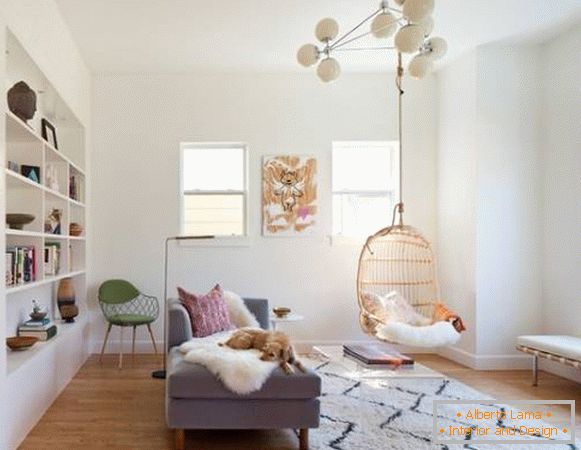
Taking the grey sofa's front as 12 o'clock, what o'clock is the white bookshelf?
The white bookshelf is roughly at 4 o'clock from the grey sofa.

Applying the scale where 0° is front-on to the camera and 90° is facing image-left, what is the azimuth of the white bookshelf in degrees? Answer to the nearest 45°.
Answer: approximately 315°

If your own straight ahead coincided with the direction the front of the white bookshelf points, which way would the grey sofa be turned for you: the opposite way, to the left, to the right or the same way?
to the right

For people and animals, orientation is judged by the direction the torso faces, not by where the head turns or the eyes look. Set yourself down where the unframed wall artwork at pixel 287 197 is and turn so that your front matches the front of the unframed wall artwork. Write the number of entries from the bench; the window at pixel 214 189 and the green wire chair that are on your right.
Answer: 2

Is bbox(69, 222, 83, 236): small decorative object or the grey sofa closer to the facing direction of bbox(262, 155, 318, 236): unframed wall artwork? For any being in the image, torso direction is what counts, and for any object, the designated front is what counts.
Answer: the grey sofa

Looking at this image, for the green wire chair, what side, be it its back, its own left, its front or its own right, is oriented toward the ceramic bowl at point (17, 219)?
right

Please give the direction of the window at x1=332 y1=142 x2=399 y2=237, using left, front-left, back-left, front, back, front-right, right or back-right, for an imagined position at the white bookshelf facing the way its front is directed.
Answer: front-left

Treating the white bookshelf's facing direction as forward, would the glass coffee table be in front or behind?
in front

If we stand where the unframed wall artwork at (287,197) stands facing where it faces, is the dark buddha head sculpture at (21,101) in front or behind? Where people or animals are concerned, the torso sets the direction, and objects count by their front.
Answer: in front

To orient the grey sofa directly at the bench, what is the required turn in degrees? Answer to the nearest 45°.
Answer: approximately 90° to its left
